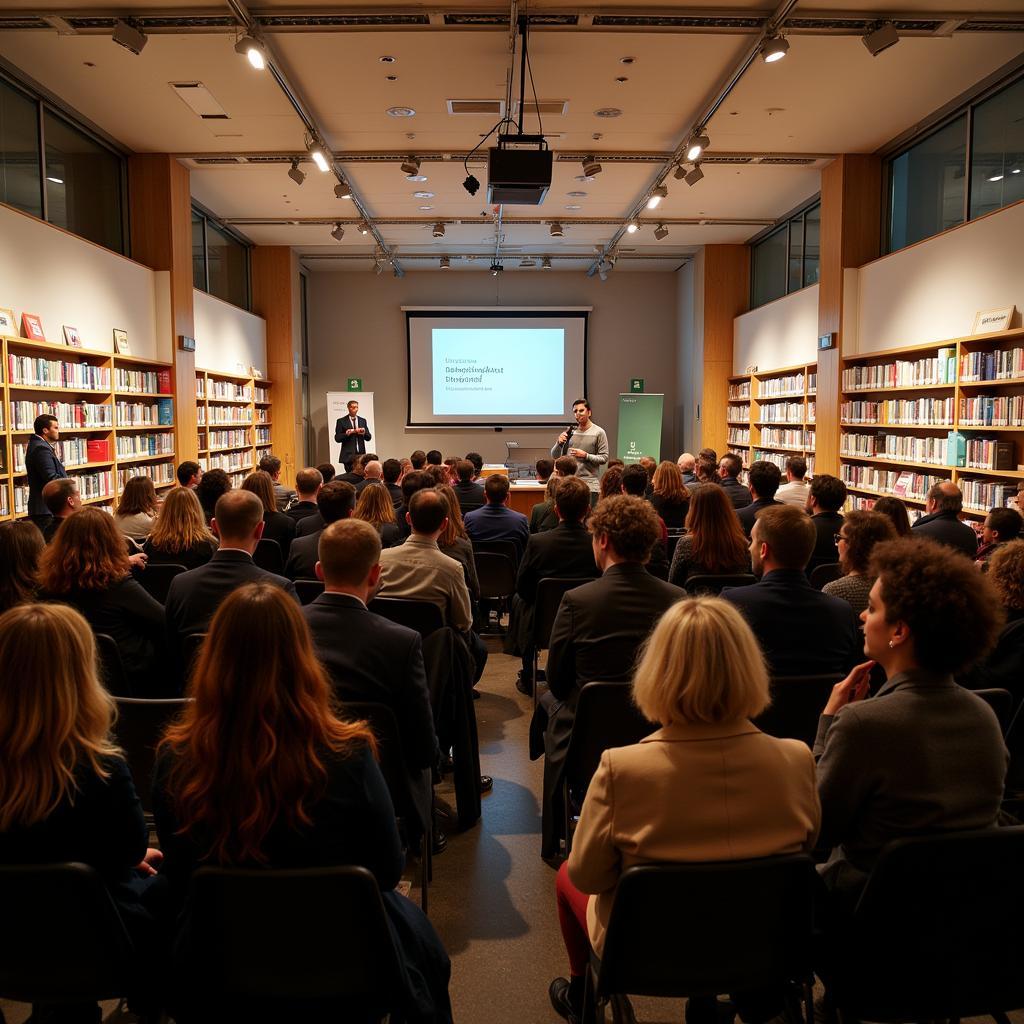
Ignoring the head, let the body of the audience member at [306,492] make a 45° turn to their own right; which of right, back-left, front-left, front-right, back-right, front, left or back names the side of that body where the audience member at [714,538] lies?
right

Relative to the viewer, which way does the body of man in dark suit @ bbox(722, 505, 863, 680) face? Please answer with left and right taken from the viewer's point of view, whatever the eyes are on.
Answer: facing away from the viewer

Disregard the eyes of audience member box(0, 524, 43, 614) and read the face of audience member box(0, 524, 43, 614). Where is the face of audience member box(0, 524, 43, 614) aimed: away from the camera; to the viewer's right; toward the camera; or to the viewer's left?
away from the camera

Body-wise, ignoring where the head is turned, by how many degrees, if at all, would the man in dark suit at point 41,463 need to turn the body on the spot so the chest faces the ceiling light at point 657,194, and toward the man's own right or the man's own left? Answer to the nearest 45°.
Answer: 0° — they already face it

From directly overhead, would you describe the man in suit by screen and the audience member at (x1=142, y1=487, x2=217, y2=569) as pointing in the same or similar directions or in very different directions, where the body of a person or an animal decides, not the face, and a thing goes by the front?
very different directions

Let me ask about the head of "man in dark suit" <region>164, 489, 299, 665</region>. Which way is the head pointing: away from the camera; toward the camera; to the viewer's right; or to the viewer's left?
away from the camera

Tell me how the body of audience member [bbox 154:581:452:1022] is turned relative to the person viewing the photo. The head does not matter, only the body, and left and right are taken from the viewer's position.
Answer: facing away from the viewer

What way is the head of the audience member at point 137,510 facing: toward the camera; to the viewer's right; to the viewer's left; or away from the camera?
away from the camera

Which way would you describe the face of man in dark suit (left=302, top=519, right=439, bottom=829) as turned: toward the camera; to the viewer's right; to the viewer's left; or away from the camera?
away from the camera

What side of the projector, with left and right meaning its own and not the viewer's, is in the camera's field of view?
back

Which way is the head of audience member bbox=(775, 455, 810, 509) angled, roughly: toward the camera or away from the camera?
away from the camera

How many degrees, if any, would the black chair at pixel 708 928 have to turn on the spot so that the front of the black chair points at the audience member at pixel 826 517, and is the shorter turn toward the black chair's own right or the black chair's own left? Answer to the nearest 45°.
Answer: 0° — it already faces them

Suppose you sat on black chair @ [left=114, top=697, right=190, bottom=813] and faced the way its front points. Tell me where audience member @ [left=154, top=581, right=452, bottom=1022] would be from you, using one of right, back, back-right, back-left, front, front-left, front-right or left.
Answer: back

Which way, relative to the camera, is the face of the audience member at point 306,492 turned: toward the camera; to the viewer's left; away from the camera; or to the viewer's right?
away from the camera

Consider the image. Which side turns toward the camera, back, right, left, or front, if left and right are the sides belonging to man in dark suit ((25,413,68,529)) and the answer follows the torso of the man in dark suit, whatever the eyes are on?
right

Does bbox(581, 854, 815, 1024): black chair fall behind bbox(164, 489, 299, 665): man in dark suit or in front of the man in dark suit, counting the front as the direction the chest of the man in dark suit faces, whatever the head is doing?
behind
